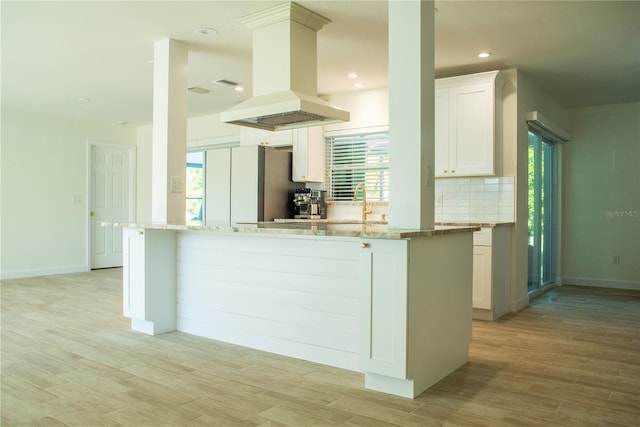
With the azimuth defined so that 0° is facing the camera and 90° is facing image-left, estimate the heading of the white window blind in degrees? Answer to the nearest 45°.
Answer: approximately 45°

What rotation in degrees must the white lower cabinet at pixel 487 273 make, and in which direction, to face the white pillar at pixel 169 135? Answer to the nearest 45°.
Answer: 0° — it already faces it

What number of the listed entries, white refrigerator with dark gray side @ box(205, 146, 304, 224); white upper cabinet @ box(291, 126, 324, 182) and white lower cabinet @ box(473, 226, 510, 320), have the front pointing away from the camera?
0

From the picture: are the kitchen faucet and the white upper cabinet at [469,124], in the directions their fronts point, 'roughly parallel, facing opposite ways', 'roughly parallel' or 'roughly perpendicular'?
roughly parallel

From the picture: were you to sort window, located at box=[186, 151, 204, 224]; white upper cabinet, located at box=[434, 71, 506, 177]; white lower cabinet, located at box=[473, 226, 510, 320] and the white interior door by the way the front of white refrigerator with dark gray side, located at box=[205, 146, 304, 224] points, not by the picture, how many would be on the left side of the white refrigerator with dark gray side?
2

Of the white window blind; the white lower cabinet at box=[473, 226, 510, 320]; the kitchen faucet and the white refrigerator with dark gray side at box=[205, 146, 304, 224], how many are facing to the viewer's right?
0

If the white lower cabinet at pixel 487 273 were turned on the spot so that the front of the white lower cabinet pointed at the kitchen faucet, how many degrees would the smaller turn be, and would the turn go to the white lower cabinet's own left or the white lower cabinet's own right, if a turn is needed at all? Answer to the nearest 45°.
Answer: approximately 90° to the white lower cabinet's own right

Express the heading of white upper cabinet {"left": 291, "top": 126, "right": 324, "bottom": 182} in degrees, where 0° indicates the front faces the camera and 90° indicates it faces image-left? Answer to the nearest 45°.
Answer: approximately 45°

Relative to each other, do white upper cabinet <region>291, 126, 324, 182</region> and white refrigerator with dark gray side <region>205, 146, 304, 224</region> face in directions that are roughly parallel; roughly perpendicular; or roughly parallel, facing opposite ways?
roughly parallel

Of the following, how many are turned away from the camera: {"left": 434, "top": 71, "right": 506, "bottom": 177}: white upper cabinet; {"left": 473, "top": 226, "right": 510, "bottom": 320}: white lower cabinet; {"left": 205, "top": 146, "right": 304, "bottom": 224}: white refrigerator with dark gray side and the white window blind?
0

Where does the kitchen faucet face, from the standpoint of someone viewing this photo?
facing the viewer and to the left of the viewer

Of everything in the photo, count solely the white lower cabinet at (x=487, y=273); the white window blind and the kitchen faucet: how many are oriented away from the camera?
0

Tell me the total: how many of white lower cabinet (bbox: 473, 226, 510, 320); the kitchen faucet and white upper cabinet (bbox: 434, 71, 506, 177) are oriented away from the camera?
0
